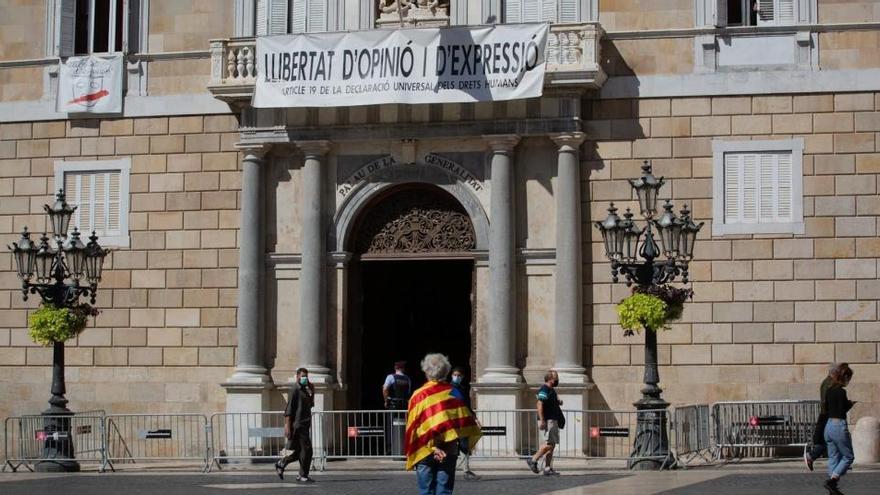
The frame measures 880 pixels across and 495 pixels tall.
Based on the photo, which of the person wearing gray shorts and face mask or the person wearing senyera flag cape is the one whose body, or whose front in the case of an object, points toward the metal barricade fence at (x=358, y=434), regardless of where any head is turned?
the person wearing senyera flag cape

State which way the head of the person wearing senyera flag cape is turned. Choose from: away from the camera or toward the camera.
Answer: away from the camera

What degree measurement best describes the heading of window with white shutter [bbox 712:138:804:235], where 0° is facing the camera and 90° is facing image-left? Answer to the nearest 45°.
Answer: approximately 0°

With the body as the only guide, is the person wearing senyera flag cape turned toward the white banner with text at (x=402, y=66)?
yes

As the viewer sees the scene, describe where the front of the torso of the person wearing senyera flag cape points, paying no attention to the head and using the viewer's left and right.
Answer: facing away from the viewer

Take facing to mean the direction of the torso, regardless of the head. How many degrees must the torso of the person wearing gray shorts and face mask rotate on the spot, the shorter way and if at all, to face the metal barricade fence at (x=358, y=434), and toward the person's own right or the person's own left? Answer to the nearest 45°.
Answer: approximately 135° to the person's own left

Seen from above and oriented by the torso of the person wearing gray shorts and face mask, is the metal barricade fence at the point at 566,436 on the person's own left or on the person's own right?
on the person's own left

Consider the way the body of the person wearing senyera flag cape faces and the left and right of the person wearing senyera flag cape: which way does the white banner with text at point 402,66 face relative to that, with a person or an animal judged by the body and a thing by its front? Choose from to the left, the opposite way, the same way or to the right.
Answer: the opposite way

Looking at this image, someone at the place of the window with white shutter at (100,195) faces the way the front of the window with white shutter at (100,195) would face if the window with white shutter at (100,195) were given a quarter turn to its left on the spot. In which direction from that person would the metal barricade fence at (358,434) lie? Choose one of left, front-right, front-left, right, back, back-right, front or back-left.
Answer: front-right

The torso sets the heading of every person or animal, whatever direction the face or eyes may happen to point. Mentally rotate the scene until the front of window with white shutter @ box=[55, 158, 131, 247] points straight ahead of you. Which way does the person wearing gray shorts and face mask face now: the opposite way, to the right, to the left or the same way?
to the left
